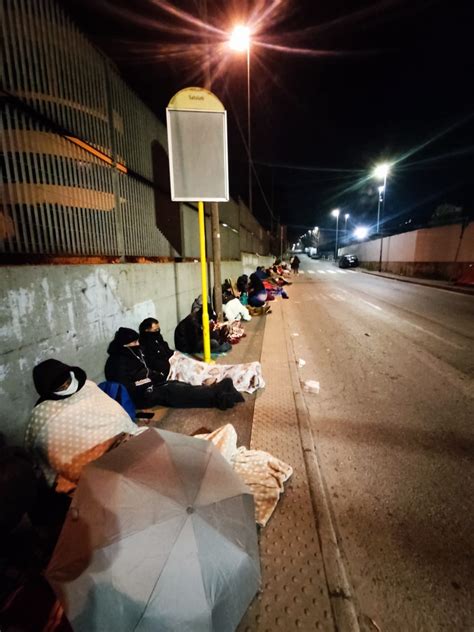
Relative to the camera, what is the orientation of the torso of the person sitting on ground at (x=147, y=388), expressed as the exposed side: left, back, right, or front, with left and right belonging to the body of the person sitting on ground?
right

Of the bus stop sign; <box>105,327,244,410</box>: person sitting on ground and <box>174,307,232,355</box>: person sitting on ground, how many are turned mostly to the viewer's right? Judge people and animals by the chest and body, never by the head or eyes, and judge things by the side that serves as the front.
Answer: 2

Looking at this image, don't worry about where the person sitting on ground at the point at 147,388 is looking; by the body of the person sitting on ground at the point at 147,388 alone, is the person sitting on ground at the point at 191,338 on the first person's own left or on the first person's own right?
on the first person's own left

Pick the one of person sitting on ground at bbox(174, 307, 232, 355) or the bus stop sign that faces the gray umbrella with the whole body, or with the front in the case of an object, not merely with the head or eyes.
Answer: the bus stop sign

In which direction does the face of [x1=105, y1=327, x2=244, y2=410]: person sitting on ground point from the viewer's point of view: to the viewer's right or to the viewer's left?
to the viewer's right

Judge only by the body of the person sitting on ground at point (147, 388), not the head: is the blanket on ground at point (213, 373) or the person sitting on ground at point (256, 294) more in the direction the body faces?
the blanket on ground

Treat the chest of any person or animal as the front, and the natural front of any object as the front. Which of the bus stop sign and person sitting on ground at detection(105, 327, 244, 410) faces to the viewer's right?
the person sitting on ground

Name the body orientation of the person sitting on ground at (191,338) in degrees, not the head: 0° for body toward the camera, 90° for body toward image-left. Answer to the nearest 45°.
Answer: approximately 270°
